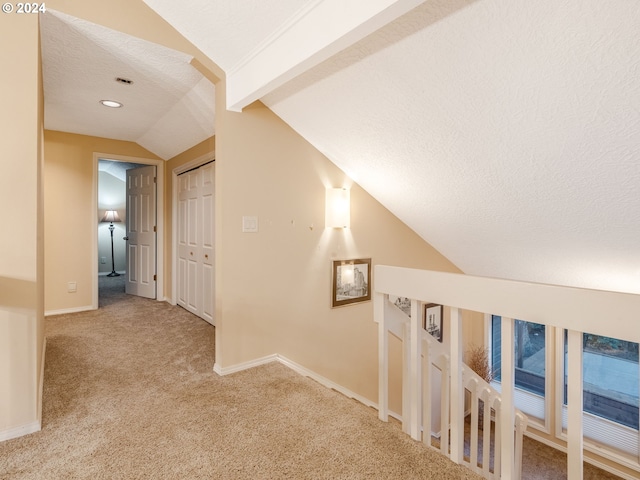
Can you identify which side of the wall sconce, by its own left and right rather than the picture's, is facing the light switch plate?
right

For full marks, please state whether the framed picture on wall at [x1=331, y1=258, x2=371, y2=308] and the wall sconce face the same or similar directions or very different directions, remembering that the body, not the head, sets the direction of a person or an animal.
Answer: same or similar directions

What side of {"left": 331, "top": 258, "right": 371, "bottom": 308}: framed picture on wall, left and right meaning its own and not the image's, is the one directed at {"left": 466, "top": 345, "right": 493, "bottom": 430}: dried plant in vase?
left

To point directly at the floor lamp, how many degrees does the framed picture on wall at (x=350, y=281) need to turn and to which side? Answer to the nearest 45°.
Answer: approximately 180°

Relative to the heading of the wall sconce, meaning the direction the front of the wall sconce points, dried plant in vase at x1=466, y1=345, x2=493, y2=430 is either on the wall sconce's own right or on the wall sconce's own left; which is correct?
on the wall sconce's own left

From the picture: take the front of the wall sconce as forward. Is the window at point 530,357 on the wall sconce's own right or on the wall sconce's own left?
on the wall sconce's own left

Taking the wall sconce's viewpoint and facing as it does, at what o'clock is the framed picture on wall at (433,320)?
The framed picture on wall is roughly at 9 o'clock from the wall sconce.

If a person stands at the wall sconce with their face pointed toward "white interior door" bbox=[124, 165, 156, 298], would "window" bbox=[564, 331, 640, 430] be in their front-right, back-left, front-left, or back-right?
back-right

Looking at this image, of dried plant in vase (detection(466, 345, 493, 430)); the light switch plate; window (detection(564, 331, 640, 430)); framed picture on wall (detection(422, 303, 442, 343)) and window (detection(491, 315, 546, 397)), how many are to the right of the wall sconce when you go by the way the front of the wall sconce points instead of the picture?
1

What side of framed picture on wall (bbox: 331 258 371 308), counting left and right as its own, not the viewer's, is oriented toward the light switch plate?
right

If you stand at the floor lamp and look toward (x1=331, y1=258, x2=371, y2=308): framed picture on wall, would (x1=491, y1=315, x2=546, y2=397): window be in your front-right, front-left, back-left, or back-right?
front-left

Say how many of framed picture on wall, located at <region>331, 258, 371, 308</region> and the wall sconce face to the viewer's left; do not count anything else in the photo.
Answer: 0
